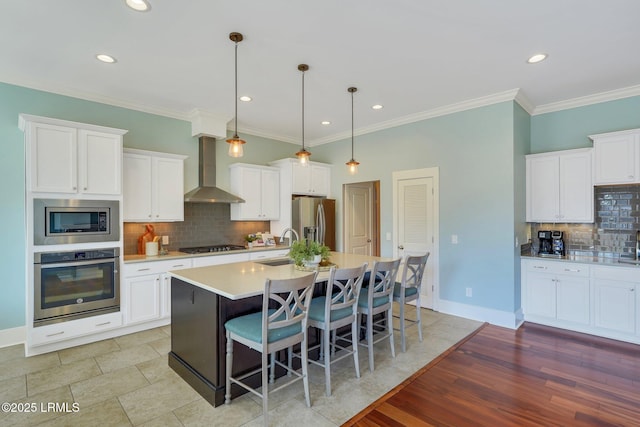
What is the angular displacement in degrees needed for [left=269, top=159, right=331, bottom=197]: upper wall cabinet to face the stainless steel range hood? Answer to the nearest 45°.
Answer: approximately 90° to its right

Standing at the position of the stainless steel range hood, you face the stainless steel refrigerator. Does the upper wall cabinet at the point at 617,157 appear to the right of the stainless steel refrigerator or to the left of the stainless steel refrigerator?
right

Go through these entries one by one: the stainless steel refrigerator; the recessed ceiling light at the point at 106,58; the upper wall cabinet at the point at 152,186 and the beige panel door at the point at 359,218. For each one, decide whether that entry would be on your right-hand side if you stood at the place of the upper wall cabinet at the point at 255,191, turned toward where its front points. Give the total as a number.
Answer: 2

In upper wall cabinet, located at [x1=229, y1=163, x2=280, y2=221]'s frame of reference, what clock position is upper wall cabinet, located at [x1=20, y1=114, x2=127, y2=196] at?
upper wall cabinet, located at [x1=20, y1=114, x2=127, y2=196] is roughly at 3 o'clock from upper wall cabinet, located at [x1=229, y1=163, x2=280, y2=221].

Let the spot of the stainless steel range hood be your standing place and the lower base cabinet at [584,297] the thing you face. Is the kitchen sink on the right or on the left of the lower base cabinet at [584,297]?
right

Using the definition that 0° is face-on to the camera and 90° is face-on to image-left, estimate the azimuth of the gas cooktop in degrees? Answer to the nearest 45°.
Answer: approximately 315°

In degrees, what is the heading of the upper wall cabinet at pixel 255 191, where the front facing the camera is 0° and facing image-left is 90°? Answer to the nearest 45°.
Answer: approximately 315°

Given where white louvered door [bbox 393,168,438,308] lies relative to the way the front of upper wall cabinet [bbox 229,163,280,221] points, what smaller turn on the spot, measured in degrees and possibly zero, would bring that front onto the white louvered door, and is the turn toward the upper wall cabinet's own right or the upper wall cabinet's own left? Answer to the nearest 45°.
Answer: approximately 45° to the upper wall cabinet's own left

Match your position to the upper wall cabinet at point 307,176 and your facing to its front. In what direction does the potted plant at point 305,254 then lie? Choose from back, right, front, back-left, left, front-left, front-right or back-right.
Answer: front-right

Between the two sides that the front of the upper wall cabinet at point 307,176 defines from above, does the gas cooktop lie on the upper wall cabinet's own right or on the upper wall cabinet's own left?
on the upper wall cabinet's own right

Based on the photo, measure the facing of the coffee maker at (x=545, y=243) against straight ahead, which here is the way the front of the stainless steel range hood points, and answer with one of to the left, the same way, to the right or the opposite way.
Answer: to the right

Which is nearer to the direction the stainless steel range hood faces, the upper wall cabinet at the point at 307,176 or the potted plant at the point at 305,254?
the potted plant
